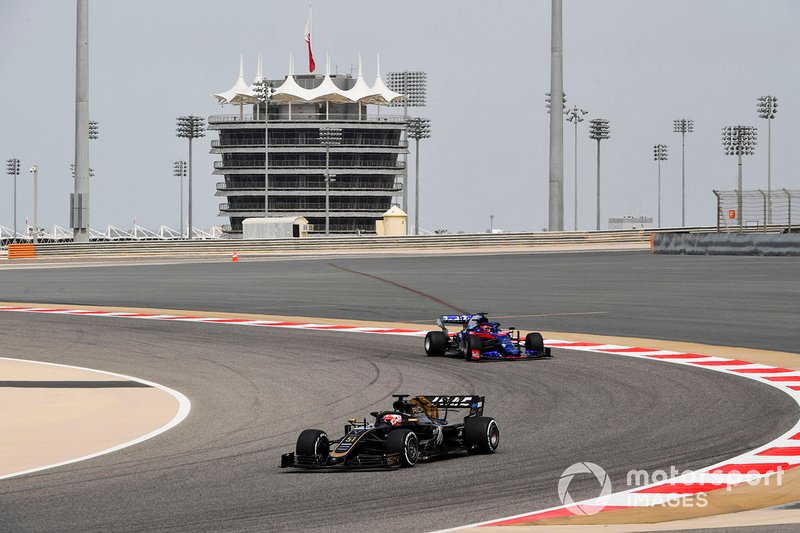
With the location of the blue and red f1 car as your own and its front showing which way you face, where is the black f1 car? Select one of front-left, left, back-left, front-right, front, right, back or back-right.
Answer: front-right

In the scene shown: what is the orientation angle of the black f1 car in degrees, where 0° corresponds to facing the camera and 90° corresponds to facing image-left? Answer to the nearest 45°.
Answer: approximately 45°

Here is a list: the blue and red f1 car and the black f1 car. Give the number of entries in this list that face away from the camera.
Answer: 0

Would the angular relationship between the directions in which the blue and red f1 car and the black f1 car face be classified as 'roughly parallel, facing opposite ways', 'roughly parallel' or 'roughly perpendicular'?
roughly perpendicular

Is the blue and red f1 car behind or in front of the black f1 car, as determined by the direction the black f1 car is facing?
behind

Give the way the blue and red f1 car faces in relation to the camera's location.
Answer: facing the viewer and to the right of the viewer
